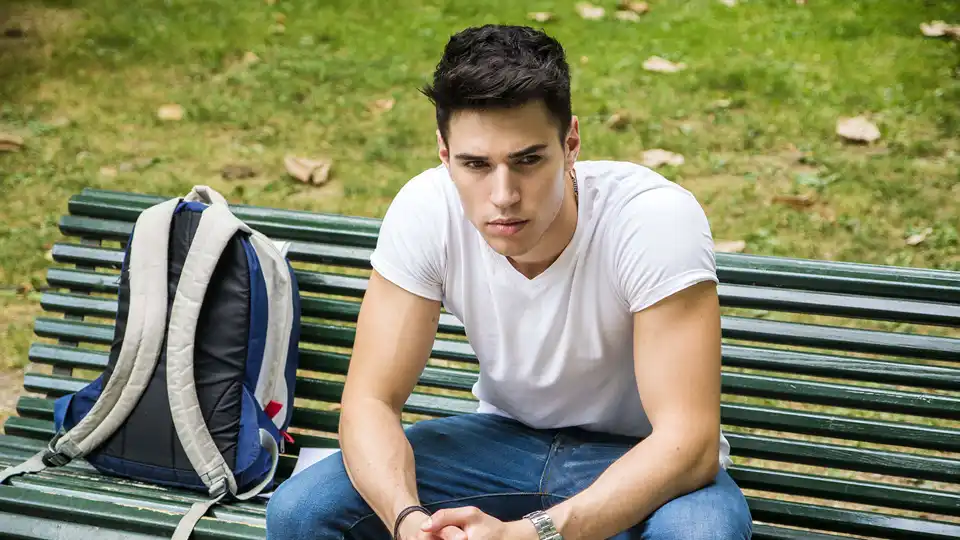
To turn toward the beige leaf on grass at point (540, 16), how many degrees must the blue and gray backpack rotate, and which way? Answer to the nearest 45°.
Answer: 0° — it already faces it

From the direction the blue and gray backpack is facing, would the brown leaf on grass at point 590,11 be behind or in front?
in front

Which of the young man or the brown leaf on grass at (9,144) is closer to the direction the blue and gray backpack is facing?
the brown leaf on grass

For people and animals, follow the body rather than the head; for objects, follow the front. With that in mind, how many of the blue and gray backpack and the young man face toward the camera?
1

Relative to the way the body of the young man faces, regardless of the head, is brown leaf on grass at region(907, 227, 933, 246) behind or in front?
behind

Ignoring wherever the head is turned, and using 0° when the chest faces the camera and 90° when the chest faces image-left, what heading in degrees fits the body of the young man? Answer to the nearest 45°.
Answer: approximately 0°

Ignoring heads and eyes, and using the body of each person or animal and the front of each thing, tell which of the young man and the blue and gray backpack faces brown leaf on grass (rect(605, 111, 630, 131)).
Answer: the blue and gray backpack

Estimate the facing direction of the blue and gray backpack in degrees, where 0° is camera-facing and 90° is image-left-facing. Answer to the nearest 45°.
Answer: approximately 225°

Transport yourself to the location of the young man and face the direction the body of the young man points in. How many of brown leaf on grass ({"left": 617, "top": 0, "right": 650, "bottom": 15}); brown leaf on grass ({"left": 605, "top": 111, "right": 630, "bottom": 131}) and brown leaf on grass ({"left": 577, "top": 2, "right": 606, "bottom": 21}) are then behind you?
3

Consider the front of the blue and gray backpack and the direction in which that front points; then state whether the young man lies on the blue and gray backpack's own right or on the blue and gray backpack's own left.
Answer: on the blue and gray backpack's own right

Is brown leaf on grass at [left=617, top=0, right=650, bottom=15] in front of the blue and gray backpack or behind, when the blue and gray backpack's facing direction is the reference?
in front

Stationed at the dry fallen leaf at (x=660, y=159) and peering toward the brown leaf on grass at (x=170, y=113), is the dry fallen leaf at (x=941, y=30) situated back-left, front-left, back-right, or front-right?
back-right

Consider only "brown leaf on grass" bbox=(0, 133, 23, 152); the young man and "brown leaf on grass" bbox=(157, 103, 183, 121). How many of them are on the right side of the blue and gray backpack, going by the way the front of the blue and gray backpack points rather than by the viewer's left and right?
1
